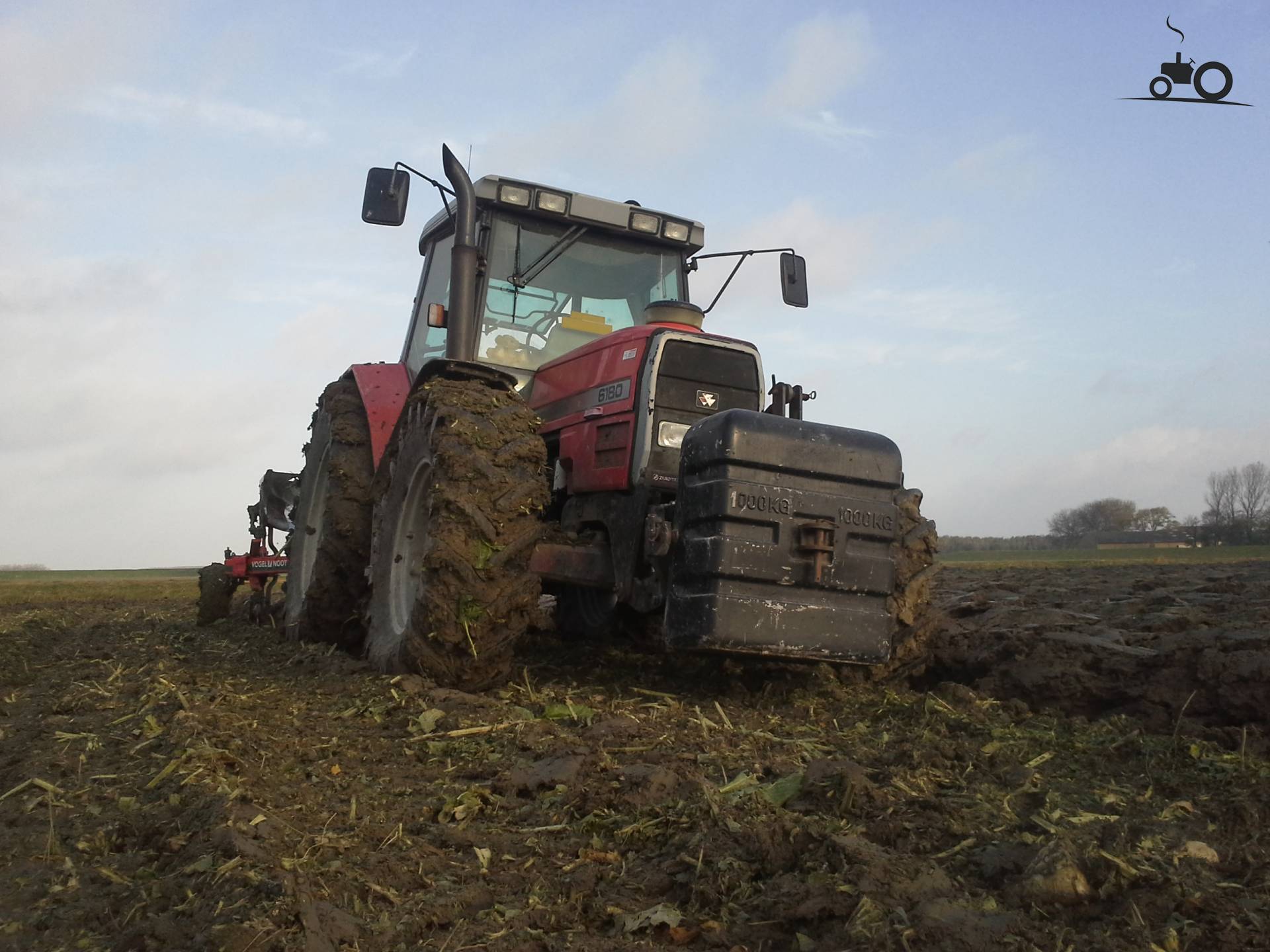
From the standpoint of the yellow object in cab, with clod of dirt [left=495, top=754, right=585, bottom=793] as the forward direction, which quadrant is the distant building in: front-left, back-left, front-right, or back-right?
back-left

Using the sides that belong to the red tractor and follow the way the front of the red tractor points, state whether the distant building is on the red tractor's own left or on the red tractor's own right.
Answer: on the red tractor's own left

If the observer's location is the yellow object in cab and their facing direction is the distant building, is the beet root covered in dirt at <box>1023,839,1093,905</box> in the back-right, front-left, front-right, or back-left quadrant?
back-right

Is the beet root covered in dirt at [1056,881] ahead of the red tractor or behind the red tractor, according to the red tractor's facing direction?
ahead

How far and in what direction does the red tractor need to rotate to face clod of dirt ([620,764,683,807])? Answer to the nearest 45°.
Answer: approximately 45° to its right

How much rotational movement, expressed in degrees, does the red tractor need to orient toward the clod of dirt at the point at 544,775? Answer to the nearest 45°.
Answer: approximately 45° to its right
